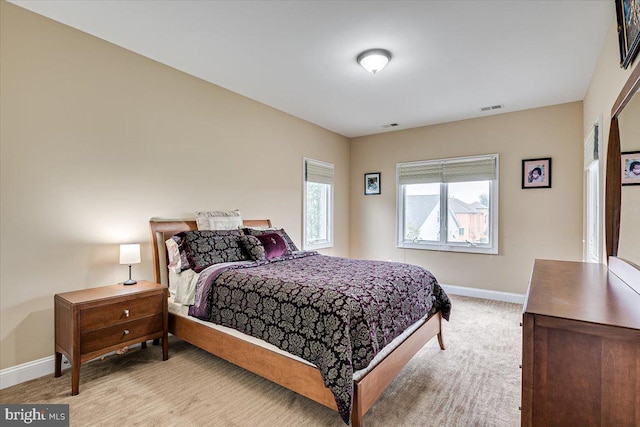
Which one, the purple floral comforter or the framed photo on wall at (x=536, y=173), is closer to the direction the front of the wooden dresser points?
the purple floral comforter

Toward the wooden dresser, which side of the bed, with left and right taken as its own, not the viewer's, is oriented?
front

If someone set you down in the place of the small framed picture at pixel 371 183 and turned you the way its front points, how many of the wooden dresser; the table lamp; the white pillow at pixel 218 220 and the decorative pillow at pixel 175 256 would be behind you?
0

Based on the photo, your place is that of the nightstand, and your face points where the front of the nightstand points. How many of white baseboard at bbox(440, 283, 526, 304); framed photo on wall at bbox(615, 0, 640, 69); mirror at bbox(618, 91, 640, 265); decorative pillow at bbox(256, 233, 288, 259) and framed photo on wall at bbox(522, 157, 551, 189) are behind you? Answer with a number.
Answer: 0

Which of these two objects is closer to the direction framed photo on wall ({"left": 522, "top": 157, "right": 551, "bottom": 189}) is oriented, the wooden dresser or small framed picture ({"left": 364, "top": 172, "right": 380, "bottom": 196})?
the wooden dresser

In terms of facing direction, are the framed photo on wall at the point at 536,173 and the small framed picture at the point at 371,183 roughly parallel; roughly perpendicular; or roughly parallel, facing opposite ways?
roughly parallel

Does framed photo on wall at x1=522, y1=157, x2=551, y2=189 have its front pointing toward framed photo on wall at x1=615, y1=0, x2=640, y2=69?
yes

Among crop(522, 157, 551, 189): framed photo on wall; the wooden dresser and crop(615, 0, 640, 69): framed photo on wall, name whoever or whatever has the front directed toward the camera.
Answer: crop(522, 157, 551, 189): framed photo on wall

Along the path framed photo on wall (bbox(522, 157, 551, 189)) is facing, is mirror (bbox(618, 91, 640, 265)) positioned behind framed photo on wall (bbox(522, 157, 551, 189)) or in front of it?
in front

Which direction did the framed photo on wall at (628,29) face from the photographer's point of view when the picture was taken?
facing to the left of the viewer

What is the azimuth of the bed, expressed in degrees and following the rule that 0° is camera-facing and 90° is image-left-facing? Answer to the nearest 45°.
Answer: approximately 315°

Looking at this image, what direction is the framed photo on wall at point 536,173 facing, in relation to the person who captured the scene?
facing the viewer

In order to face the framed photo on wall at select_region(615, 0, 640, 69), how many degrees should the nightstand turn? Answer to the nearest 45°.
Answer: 0° — it already faces it

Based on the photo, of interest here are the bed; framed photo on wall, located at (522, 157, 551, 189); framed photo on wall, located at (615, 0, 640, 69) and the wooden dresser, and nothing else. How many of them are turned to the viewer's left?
2

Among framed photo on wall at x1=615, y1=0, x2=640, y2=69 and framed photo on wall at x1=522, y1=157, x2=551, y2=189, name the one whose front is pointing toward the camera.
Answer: framed photo on wall at x1=522, y1=157, x2=551, y2=189

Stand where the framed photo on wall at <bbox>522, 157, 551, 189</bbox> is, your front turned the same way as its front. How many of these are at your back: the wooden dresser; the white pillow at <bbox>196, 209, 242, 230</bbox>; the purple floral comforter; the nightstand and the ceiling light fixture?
0

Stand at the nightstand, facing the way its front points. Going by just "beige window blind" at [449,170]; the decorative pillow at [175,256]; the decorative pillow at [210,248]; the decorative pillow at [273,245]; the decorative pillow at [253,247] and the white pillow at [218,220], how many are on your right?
0

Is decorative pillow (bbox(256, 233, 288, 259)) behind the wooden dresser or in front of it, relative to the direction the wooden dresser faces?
in front

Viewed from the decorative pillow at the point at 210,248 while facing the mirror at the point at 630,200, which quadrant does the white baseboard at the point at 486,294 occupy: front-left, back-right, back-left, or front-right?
front-left

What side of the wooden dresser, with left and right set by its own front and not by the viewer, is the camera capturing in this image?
left
